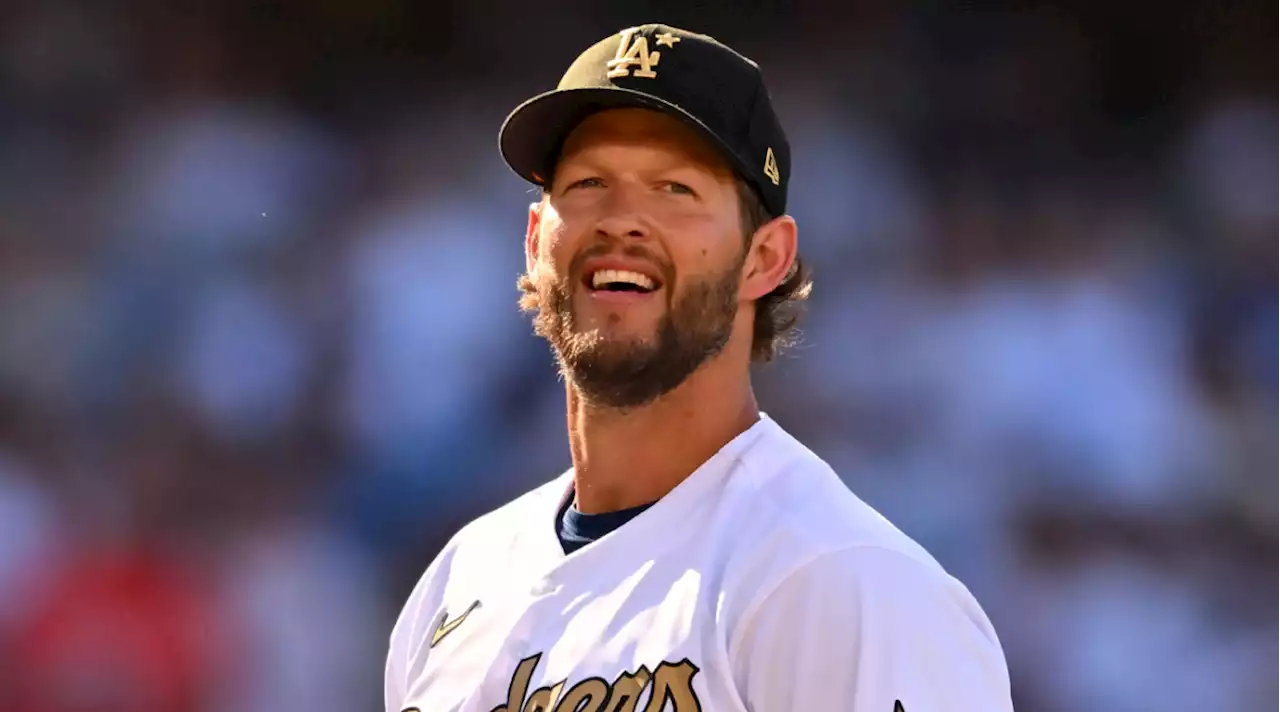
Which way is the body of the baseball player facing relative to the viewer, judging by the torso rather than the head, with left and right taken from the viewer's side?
facing the viewer and to the left of the viewer

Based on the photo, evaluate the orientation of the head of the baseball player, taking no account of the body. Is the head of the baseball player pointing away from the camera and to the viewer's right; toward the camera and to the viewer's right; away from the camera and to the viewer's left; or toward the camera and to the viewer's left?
toward the camera and to the viewer's left
